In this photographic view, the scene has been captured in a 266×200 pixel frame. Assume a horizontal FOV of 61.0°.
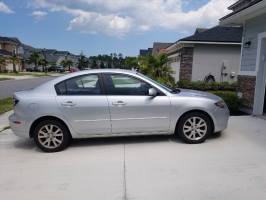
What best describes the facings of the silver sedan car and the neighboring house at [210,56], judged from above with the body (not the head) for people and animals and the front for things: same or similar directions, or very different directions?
very different directions

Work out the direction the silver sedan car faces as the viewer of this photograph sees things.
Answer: facing to the right of the viewer

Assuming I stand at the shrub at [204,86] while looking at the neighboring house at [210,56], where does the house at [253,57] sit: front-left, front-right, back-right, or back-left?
back-right

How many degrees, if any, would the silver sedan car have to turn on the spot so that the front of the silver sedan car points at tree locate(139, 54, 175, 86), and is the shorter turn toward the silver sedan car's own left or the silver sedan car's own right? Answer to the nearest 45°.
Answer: approximately 90° to the silver sedan car's own left

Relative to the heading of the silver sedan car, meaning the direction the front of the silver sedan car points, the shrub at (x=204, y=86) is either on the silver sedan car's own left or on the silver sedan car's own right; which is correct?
on the silver sedan car's own left

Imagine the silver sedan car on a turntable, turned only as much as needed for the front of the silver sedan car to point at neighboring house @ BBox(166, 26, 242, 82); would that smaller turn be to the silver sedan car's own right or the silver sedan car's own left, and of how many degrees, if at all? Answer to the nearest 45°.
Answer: approximately 45° to the silver sedan car's own left

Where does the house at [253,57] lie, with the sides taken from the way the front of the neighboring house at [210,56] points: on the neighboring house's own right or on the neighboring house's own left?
on the neighboring house's own left

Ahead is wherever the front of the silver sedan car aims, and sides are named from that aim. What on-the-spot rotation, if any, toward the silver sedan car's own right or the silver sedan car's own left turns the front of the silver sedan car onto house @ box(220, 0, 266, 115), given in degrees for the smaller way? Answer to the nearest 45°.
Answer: approximately 45° to the silver sedan car's own left
